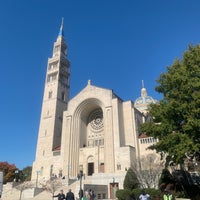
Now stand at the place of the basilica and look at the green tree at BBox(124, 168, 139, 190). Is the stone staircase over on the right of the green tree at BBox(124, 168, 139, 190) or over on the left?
right

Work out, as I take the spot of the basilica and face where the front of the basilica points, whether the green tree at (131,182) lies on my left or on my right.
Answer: on my left

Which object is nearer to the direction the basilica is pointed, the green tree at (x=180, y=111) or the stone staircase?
the stone staircase

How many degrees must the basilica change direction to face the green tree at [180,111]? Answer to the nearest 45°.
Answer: approximately 45° to its left

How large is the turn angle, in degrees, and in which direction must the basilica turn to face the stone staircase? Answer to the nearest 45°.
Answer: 0° — it already faces it

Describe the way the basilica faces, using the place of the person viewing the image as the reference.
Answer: facing the viewer and to the left of the viewer
